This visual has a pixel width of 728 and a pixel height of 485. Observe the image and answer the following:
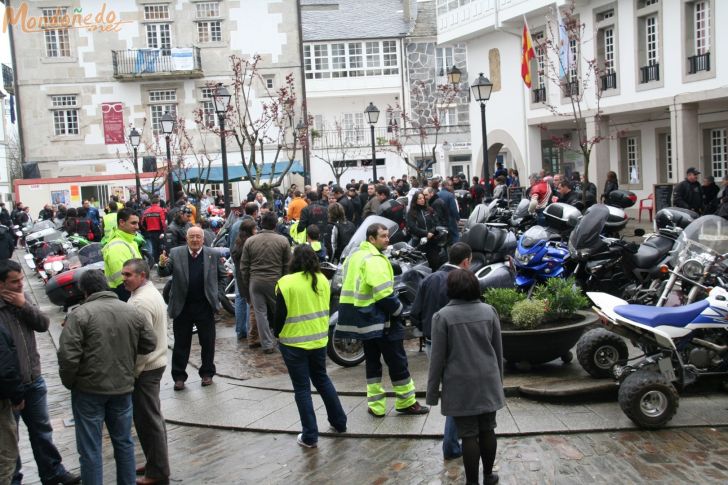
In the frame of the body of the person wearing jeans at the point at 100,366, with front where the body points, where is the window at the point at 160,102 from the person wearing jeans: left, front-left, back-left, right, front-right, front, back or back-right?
front

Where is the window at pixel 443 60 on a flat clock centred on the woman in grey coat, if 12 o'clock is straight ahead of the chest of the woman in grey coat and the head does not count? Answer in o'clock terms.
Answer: The window is roughly at 12 o'clock from the woman in grey coat.

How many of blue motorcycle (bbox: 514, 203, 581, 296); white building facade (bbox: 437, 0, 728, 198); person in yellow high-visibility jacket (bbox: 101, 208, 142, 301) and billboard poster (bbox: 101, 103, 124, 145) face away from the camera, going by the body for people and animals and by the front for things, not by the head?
0

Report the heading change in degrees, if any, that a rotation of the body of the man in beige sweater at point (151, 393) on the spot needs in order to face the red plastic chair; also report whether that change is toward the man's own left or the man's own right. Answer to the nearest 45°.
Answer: approximately 135° to the man's own right

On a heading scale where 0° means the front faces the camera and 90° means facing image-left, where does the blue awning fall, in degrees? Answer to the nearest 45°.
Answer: approximately 0°

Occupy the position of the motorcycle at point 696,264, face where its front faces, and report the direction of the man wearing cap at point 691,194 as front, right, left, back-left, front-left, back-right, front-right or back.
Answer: back-right

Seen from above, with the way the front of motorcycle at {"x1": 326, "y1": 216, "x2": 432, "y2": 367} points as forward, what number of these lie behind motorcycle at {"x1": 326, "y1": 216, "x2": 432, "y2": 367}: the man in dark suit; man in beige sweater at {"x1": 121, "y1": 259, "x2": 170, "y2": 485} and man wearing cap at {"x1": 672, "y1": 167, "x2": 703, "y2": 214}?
1

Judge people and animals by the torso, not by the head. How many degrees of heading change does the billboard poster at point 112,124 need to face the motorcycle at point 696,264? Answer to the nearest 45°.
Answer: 0° — it already faces it

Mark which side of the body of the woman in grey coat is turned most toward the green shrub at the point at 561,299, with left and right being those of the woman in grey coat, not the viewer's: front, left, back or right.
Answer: front

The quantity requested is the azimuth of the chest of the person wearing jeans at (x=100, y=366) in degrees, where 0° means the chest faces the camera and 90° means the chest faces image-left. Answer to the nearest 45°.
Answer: approximately 180°

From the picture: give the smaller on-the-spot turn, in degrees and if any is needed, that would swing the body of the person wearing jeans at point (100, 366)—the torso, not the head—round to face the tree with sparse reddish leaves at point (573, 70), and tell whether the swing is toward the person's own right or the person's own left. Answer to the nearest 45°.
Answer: approximately 45° to the person's own right

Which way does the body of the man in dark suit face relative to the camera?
toward the camera

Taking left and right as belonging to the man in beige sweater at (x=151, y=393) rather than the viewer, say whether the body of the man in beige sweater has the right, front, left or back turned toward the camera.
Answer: left

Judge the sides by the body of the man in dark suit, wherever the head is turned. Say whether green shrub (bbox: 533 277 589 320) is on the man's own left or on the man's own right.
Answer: on the man's own left

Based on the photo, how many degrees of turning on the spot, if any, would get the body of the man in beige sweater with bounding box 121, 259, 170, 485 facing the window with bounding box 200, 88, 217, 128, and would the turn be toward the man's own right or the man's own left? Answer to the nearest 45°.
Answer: approximately 90° to the man's own right

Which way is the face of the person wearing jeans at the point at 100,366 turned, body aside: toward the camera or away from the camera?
away from the camera

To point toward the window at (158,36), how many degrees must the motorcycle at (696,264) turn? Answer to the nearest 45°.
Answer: approximately 90° to its right
